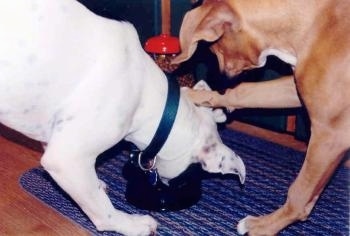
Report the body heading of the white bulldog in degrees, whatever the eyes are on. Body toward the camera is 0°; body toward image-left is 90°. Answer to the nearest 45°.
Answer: approximately 270°

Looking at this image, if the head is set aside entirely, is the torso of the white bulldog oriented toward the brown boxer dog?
yes

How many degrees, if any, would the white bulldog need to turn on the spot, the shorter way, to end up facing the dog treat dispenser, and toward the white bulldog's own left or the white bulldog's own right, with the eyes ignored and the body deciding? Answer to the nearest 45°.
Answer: approximately 45° to the white bulldog's own left

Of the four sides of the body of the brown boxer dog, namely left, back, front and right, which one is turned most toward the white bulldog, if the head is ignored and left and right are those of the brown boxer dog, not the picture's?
front

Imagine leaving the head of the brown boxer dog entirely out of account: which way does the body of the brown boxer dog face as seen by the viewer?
to the viewer's left

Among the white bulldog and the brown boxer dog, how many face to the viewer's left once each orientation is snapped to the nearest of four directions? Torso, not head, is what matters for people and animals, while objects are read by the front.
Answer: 1

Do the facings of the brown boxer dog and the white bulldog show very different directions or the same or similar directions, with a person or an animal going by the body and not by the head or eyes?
very different directions
